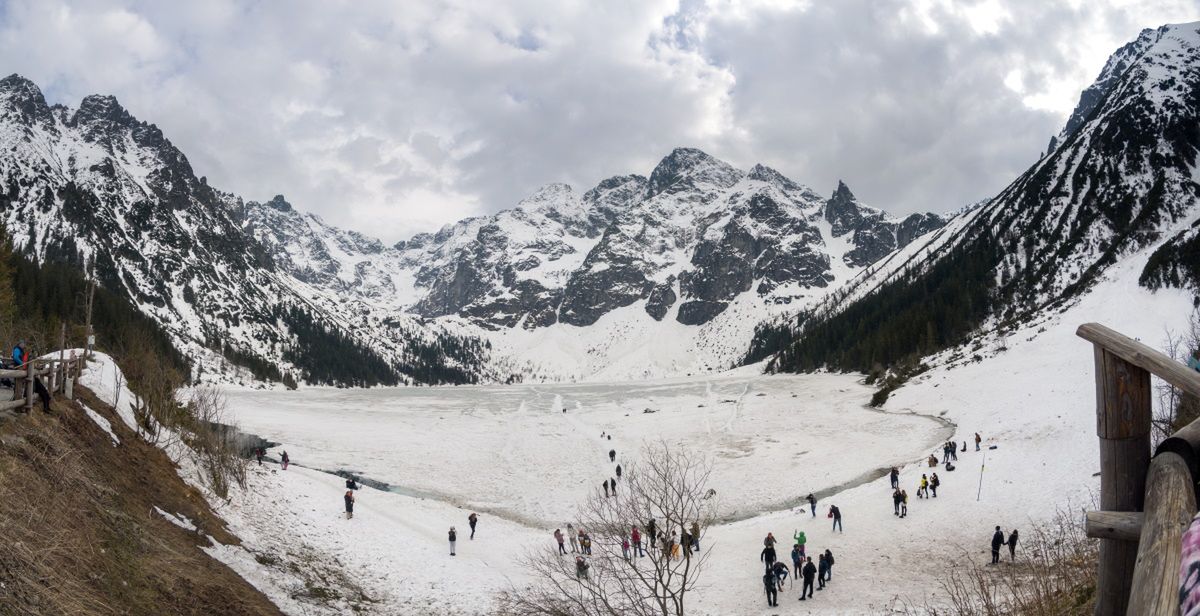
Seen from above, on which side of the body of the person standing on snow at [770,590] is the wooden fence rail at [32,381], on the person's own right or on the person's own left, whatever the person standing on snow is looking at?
on the person's own left

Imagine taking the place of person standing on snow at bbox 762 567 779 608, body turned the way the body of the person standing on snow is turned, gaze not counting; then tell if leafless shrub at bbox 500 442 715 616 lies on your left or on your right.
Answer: on your left

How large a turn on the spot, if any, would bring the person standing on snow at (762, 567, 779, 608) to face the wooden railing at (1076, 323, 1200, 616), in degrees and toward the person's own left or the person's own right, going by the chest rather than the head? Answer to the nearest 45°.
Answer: approximately 180°

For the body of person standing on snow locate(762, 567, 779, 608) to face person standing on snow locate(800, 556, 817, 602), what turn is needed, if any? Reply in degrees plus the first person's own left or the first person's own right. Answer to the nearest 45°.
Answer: approximately 45° to the first person's own right

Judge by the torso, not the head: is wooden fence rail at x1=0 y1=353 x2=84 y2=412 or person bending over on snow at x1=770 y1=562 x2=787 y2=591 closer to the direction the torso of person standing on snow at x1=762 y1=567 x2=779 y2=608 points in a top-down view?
the person bending over on snow

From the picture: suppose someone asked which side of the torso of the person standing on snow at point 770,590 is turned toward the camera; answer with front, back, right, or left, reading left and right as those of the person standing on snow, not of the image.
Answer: back

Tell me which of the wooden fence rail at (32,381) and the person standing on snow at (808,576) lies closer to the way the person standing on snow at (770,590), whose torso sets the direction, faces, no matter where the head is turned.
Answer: the person standing on snow at (808,576)

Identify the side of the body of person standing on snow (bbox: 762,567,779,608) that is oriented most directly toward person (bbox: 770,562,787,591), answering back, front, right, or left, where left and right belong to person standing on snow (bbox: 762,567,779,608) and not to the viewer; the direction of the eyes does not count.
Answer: front
